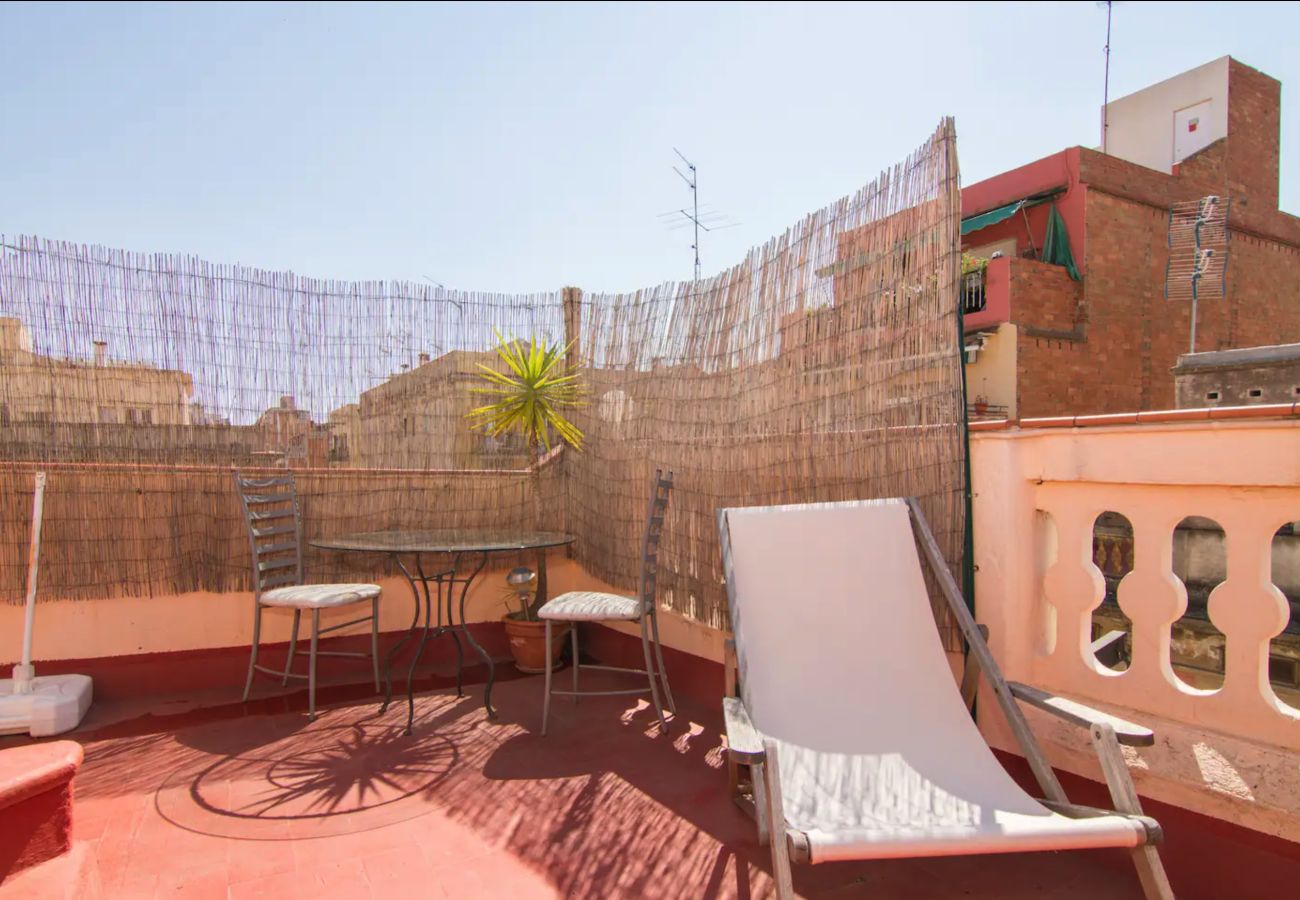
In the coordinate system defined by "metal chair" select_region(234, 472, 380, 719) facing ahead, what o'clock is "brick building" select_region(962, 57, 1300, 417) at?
The brick building is roughly at 10 o'clock from the metal chair.

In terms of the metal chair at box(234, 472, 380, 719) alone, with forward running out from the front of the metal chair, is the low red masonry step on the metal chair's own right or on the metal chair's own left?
on the metal chair's own right

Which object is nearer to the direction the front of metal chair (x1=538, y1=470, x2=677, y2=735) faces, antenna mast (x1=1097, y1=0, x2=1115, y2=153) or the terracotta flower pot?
the terracotta flower pot

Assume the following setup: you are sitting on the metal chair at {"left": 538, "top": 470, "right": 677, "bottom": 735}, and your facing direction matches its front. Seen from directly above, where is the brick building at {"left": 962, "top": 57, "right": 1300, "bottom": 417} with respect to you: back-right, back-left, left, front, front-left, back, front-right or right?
back-right

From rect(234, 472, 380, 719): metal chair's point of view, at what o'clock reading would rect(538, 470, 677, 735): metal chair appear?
rect(538, 470, 677, 735): metal chair is roughly at 12 o'clock from rect(234, 472, 380, 719): metal chair.

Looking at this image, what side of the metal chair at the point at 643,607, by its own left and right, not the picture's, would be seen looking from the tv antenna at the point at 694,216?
right

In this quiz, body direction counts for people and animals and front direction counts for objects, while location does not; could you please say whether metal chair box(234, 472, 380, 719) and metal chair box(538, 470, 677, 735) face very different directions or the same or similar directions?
very different directions

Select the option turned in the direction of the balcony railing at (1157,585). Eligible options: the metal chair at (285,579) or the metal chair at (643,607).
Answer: the metal chair at (285,579)

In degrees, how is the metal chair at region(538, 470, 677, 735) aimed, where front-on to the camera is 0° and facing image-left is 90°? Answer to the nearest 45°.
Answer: approximately 90°

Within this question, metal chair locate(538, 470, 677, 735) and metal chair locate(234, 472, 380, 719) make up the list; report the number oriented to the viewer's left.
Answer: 1

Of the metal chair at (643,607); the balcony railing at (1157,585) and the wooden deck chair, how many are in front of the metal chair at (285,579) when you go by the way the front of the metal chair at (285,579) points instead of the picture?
3

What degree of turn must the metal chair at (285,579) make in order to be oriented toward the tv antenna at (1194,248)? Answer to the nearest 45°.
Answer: approximately 45° to its left

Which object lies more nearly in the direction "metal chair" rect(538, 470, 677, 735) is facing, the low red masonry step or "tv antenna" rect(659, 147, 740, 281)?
the low red masonry step
